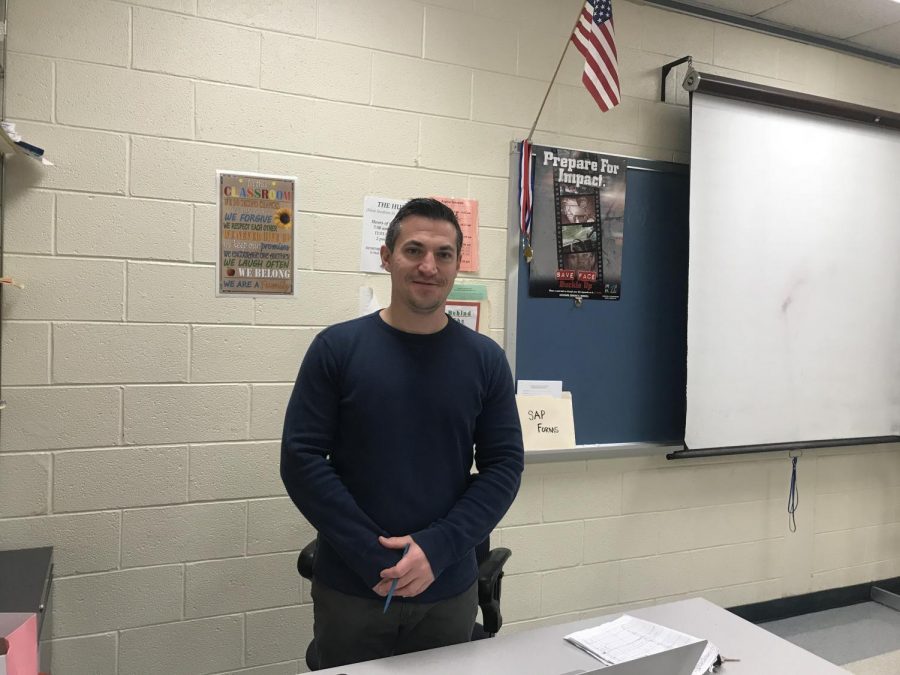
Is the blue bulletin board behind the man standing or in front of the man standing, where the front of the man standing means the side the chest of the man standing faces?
behind

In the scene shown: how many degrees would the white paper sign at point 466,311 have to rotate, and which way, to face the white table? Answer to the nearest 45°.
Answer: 0° — it already faces it

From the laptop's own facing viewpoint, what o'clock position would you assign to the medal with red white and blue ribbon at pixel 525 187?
The medal with red white and blue ribbon is roughly at 1 o'clock from the laptop.

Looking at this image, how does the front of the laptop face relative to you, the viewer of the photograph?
facing away from the viewer and to the left of the viewer

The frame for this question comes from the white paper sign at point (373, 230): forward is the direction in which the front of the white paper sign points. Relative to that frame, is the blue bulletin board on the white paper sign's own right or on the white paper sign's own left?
on the white paper sign's own left

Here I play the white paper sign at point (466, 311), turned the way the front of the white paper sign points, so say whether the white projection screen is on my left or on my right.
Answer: on my left

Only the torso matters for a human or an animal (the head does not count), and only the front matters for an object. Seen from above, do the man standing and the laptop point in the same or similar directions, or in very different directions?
very different directions

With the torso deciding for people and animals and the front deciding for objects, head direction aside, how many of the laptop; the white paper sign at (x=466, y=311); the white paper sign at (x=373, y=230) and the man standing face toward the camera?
3

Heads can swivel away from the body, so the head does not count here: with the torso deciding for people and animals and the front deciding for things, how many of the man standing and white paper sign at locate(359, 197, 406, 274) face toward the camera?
2
